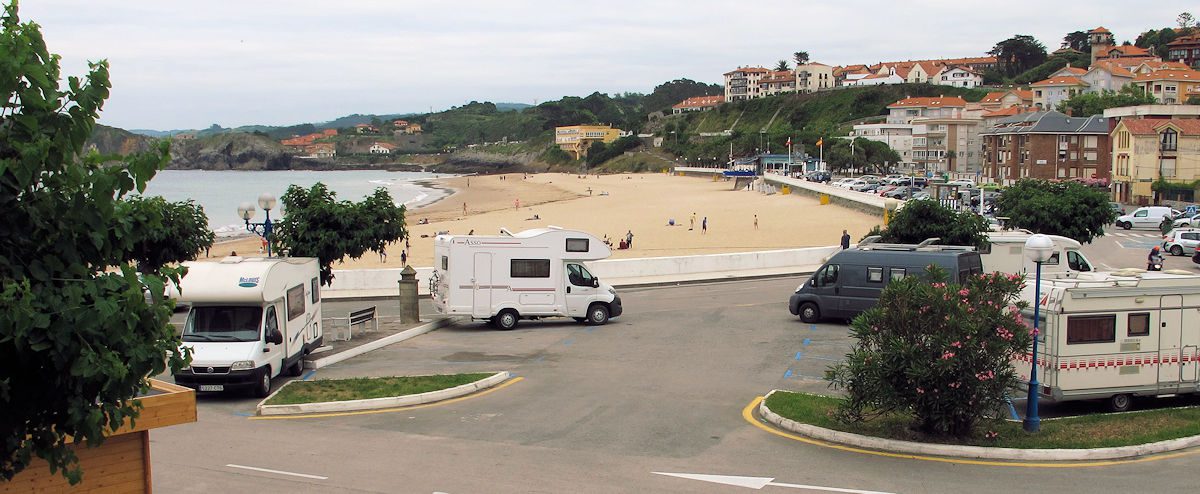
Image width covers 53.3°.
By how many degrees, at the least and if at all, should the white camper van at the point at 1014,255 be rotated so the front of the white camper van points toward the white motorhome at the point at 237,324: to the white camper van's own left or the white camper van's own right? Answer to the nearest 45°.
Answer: approximately 135° to the white camper van's own right

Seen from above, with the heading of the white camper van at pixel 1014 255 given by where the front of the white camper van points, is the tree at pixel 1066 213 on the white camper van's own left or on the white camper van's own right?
on the white camper van's own left

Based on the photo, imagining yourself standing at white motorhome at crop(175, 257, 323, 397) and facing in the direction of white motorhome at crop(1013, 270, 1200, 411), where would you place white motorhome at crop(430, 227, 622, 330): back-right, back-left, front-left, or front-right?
front-left

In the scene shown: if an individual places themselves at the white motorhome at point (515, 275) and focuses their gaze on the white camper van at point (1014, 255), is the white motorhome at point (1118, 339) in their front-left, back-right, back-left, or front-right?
front-right

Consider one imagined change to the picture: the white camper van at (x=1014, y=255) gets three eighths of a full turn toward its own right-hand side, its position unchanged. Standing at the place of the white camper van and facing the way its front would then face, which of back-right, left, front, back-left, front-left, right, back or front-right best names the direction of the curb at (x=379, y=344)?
front

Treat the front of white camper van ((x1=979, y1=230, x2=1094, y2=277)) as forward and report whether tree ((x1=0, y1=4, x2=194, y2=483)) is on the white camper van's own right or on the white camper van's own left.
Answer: on the white camper van's own right

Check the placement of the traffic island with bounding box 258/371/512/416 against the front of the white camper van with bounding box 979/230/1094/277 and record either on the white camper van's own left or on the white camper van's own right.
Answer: on the white camper van's own right
